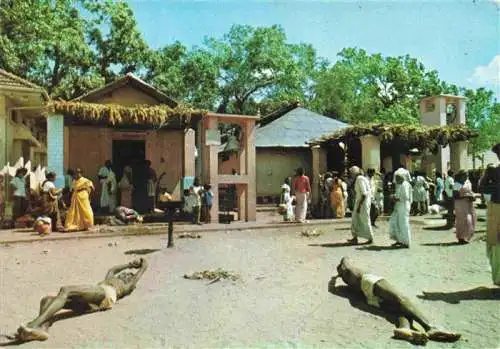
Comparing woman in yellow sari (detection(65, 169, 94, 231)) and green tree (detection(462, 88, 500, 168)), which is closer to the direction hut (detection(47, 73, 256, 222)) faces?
the woman in yellow sari

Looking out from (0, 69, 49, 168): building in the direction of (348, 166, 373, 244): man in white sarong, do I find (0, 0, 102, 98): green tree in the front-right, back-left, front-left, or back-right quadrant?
back-left

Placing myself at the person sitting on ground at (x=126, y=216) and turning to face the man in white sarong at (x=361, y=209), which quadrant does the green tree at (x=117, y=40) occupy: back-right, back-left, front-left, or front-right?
back-left

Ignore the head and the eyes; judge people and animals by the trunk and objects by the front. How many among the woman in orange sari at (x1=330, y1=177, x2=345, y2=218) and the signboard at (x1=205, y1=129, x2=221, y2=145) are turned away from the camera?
1

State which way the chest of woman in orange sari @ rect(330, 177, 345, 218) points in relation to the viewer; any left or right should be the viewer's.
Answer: facing away from the viewer

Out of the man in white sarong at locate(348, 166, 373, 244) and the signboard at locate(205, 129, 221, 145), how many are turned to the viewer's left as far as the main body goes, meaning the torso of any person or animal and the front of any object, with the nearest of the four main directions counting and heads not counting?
1
